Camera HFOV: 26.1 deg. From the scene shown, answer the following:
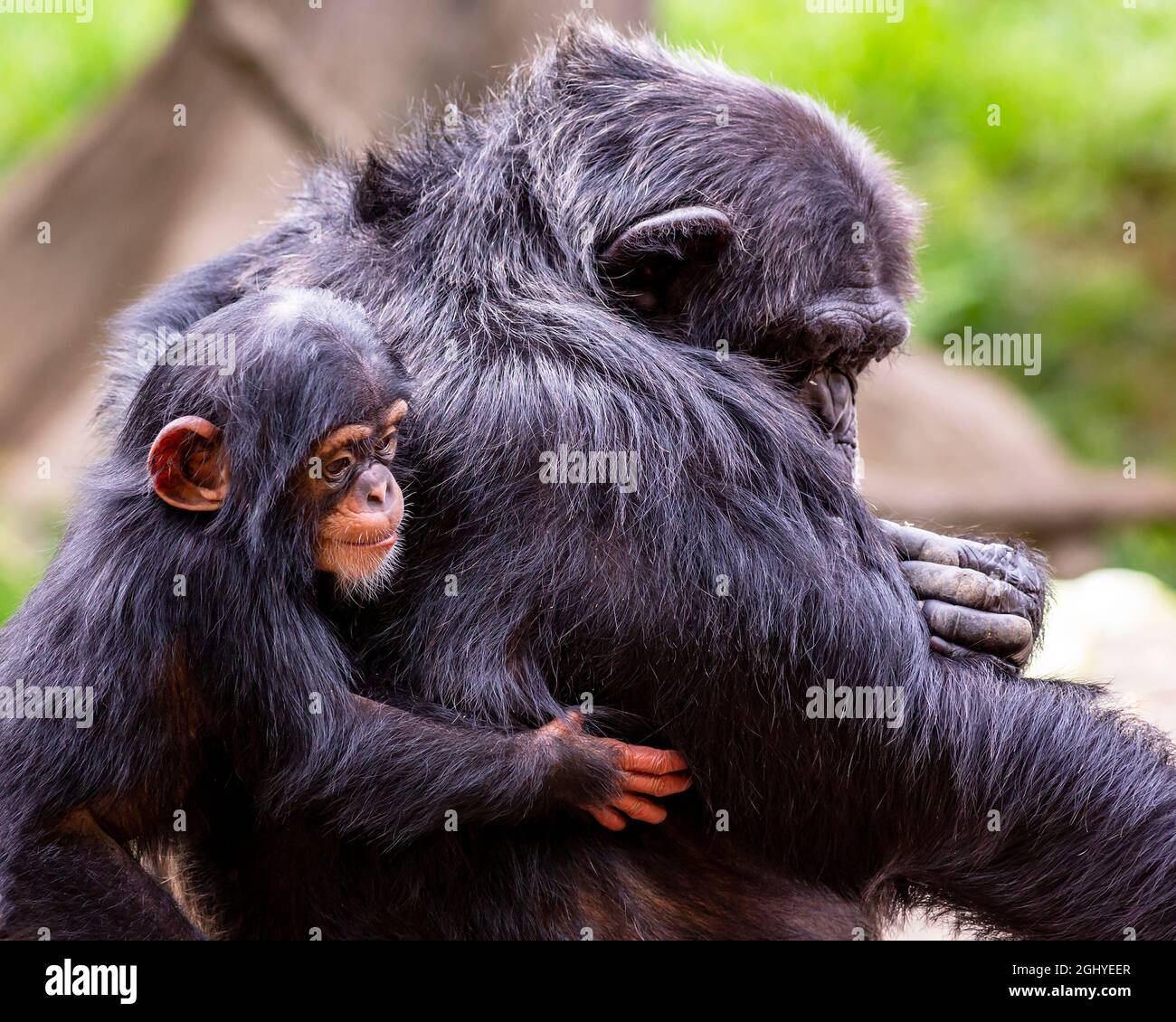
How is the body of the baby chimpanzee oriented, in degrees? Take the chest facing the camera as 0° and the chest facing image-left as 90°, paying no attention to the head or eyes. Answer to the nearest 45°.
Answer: approximately 270°
